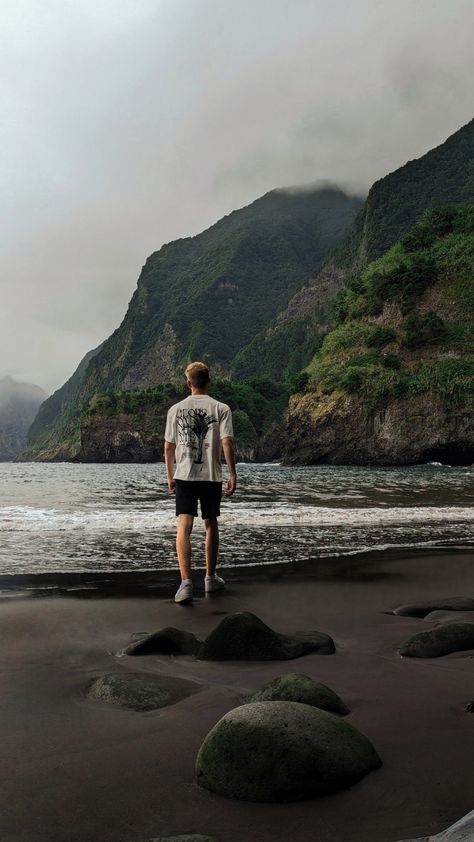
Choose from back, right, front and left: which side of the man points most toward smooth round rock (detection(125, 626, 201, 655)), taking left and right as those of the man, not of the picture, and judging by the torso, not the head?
back

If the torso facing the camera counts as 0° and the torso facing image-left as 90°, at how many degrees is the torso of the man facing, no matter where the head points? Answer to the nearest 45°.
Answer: approximately 180°

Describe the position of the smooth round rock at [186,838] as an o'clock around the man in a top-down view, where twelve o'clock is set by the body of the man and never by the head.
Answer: The smooth round rock is roughly at 6 o'clock from the man.

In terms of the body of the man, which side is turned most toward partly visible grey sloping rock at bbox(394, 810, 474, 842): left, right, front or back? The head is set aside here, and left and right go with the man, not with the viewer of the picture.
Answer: back

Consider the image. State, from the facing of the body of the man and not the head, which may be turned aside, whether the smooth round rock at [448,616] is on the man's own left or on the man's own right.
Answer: on the man's own right

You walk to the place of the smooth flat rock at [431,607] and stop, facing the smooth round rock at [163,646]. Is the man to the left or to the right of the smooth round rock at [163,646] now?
right

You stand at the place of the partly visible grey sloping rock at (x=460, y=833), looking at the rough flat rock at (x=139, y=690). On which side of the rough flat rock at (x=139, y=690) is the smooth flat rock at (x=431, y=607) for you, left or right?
right

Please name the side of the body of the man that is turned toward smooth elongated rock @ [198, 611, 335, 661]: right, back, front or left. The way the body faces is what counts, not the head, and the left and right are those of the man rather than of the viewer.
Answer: back

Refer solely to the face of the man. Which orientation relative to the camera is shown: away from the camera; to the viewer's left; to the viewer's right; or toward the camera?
away from the camera
